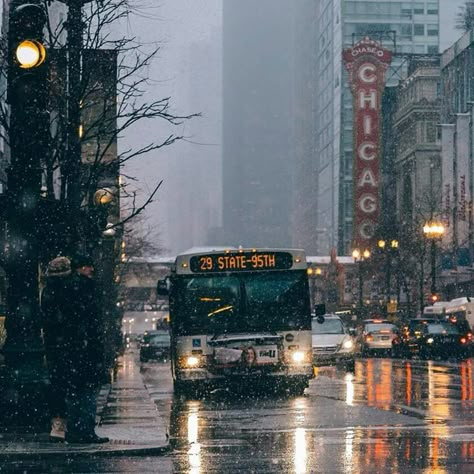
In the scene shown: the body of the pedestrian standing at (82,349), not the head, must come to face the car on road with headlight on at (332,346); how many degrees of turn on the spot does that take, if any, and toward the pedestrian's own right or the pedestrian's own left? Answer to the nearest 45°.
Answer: approximately 90° to the pedestrian's own left

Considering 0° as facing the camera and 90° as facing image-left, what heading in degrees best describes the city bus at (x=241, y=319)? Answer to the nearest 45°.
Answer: approximately 0°

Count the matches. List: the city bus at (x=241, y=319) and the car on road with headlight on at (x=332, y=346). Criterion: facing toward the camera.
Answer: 2

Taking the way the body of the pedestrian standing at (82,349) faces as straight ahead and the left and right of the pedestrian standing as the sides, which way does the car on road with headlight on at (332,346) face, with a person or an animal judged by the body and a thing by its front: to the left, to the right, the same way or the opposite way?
to the right

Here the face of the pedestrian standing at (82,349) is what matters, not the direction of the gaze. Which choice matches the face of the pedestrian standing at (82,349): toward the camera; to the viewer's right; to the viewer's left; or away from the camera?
to the viewer's right

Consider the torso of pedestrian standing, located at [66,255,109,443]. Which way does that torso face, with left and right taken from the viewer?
facing to the right of the viewer

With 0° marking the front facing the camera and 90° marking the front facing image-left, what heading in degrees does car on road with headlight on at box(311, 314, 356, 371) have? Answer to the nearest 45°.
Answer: approximately 0°

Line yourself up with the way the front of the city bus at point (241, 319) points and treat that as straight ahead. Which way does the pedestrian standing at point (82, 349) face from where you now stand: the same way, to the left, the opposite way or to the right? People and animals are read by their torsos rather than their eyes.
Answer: to the left
